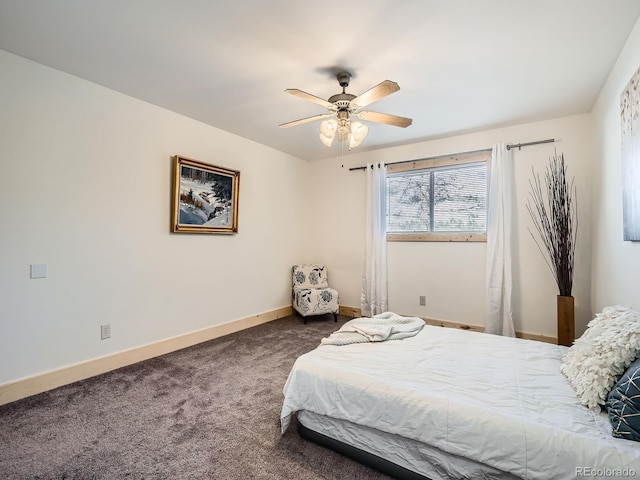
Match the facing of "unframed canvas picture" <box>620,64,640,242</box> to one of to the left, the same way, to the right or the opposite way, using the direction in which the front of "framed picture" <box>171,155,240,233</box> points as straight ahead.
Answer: the opposite way

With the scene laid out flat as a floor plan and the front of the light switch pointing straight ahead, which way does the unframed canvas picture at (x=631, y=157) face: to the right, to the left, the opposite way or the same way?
the opposite way

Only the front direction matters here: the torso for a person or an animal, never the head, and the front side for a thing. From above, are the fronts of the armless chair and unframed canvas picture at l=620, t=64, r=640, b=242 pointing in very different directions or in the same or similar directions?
very different directions

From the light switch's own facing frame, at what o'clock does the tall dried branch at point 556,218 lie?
The tall dried branch is roughly at 10 o'clock from the light switch.

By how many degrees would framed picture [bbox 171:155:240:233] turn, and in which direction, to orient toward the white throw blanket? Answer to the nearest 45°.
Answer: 0° — it already faces it

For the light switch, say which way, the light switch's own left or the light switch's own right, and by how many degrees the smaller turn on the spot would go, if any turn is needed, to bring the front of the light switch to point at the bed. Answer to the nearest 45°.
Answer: approximately 45° to the light switch's own left

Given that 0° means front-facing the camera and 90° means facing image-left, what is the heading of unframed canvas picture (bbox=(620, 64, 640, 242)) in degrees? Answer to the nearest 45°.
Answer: approximately 90°

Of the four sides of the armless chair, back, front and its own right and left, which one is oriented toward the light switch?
right

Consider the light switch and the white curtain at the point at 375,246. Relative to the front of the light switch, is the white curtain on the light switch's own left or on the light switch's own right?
on the light switch's own left
